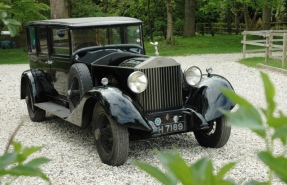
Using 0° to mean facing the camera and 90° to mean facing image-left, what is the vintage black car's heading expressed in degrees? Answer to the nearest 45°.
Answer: approximately 315°
